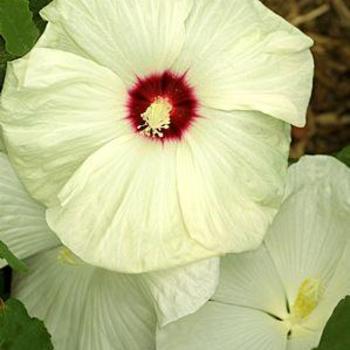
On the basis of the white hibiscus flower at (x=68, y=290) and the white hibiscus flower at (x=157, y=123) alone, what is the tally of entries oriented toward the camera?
2

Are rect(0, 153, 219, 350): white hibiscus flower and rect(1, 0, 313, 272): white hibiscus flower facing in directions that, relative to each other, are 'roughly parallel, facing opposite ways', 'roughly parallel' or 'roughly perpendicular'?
roughly parallel

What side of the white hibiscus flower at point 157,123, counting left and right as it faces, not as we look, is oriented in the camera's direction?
front

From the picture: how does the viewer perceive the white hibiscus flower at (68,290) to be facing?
facing the viewer
